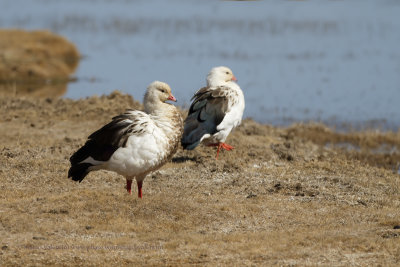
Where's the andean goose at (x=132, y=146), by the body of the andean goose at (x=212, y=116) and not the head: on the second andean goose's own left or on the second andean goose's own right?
on the second andean goose's own right

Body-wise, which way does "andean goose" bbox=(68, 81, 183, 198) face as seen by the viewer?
to the viewer's right

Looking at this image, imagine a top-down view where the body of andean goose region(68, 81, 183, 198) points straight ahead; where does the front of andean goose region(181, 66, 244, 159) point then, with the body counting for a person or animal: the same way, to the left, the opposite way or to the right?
the same way

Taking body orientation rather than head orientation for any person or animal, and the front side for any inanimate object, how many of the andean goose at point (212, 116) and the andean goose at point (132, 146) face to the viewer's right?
2

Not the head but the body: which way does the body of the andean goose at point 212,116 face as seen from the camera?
to the viewer's right

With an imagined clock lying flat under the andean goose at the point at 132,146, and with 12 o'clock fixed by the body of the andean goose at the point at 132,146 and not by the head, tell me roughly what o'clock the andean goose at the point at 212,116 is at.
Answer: the andean goose at the point at 212,116 is roughly at 10 o'clock from the andean goose at the point at 132,146.
